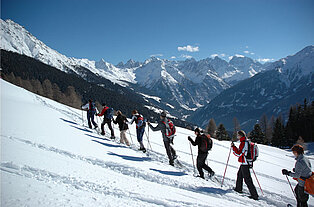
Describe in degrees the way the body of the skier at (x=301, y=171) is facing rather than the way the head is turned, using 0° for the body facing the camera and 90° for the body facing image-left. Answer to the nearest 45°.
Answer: approximately 90°
